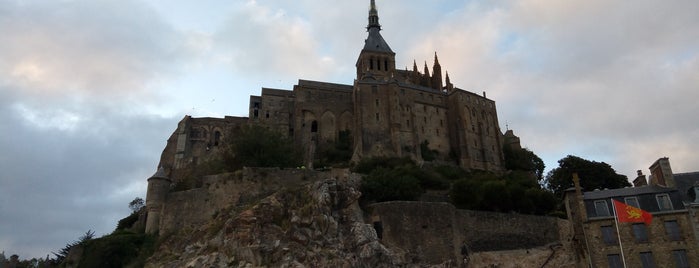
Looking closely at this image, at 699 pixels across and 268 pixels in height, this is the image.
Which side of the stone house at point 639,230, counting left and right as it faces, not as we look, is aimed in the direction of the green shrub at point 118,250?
right

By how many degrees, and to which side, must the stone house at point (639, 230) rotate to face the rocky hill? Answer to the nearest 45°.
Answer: approximately 90° to its right

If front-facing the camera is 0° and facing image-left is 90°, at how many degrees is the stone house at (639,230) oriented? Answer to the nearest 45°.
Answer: approximately 0°

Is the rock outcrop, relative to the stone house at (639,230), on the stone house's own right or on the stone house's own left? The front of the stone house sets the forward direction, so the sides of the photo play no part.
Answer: on the stone house's own right

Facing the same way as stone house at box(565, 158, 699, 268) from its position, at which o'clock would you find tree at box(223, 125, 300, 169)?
The tree is roughly at 3 o'clock from the stone house.
